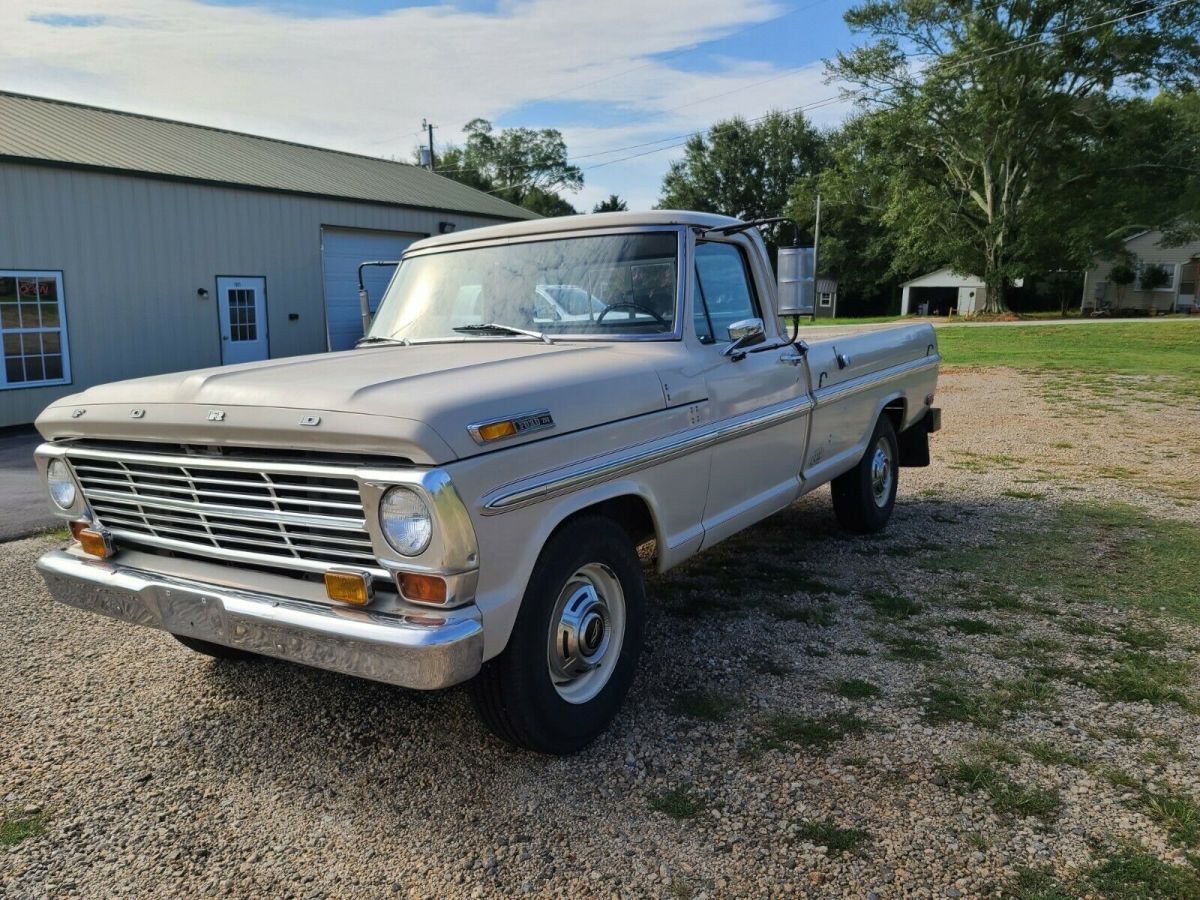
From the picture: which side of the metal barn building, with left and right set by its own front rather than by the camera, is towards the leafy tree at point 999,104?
left

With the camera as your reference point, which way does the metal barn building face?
facing the viewer and to the right of the viewer

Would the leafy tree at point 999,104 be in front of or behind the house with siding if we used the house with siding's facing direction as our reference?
in front

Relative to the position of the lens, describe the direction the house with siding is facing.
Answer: facing the viewer

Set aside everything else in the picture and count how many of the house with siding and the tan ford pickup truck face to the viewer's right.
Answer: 0

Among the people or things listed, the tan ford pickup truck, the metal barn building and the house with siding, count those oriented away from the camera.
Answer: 0

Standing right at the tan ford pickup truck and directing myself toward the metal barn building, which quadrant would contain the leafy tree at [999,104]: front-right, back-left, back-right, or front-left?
front-right

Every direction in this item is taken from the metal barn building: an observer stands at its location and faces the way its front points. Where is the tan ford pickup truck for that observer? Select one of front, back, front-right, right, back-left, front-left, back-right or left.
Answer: front-right

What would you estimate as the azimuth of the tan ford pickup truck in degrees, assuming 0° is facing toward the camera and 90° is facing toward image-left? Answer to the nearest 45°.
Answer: approximately 45°

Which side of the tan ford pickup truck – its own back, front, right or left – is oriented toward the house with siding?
back

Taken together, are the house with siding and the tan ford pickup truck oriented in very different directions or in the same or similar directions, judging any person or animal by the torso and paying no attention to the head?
same or similar directions

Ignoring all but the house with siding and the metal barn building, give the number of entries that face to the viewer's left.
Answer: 0

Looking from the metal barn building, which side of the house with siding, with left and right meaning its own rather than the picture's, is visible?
front

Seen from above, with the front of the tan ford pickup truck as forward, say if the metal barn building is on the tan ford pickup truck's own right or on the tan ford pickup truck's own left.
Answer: on the tan ford pickup truck's own right

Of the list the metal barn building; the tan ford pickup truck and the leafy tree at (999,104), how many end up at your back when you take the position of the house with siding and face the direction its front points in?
0
